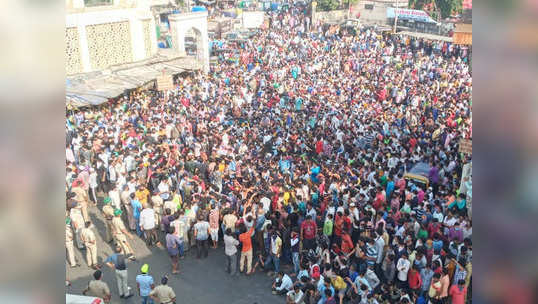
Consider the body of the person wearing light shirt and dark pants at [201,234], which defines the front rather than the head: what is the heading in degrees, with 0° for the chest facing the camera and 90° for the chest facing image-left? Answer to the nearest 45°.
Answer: approximately 180°

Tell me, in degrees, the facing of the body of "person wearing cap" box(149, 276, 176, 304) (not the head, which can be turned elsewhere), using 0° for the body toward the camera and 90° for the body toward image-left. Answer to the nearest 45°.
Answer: approximately 180°

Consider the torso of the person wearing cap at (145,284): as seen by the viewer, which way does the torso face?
away from the camera

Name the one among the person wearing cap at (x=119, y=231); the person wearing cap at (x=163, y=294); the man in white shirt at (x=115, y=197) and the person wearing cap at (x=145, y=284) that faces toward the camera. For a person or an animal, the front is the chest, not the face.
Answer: the man in white shirt

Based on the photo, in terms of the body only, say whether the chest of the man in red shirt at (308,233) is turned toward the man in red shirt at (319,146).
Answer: yes

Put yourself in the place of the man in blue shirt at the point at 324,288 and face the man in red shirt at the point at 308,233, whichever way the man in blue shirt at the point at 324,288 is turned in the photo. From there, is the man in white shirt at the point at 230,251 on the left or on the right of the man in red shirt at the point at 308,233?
left

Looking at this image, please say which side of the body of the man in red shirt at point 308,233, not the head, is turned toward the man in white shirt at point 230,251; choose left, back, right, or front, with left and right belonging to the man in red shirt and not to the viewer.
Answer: right

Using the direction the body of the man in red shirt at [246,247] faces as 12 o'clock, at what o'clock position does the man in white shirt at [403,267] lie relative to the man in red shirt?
The man in white shirt is roughly at 4 o'clock from the man in red shirt.

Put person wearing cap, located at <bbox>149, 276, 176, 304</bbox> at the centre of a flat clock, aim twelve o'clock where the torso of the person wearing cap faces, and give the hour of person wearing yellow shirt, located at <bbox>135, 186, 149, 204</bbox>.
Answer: The person wearing yellow shirt is roughly at 12 o'clock from the person wearing cap.

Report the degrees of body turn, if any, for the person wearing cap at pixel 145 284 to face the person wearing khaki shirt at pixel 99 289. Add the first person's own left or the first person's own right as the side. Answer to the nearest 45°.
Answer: approximately 90° to the first person's own left

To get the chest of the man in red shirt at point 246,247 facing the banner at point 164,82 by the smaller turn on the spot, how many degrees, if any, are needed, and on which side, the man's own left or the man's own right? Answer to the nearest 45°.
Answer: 0° — they already face it

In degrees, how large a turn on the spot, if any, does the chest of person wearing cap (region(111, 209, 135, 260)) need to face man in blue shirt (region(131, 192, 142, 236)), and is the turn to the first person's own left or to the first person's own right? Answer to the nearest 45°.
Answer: approximately 45° to the first person's own left

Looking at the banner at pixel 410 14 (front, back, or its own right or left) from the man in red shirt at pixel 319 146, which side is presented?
front

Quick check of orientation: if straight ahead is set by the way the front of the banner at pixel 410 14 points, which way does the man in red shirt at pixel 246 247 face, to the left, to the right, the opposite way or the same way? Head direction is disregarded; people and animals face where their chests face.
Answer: the opposite way

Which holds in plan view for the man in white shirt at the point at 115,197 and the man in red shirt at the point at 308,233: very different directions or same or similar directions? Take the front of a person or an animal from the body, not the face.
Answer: very different directions

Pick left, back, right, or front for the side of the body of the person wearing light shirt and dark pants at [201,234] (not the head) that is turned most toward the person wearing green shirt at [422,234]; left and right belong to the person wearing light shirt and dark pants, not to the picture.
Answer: right
